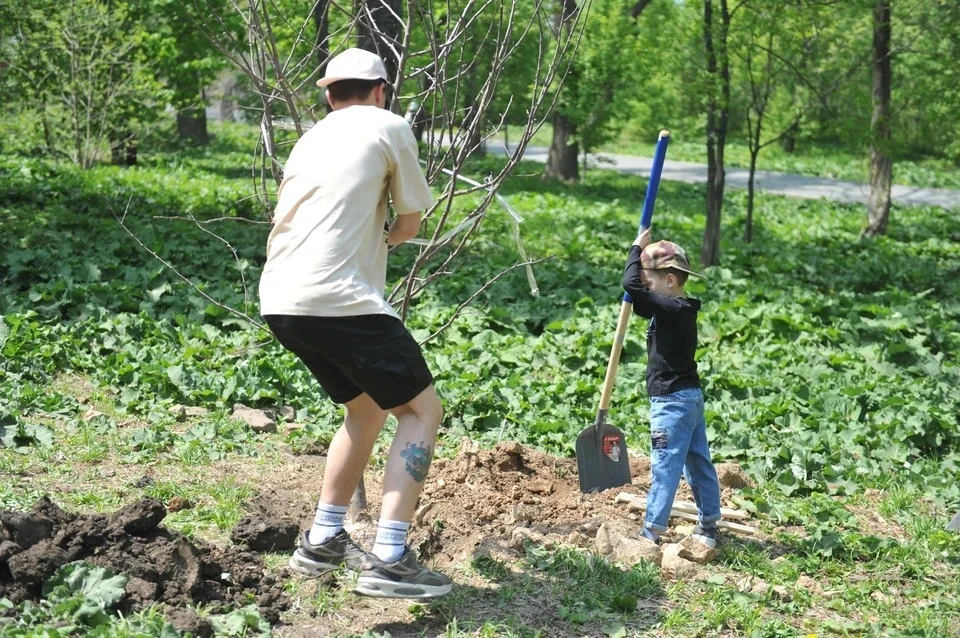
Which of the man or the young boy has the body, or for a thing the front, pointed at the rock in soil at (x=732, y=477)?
the man

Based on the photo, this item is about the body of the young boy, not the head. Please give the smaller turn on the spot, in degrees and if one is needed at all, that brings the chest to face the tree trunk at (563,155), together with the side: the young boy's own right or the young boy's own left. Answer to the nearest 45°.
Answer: approximately 90° to the young boy's own right

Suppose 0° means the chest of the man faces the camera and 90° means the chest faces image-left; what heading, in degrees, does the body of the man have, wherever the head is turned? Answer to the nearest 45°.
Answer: approximately 225°

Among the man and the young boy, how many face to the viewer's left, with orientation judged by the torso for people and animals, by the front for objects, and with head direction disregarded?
1

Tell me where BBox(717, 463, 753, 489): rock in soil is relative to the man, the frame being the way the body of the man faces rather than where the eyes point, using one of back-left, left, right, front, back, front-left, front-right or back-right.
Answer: front

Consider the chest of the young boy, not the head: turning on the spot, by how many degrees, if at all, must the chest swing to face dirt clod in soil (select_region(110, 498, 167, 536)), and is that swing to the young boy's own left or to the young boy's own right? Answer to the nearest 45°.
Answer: approximately 45° to the young boy's own left

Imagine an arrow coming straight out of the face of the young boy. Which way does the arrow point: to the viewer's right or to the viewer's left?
to the viewer's left

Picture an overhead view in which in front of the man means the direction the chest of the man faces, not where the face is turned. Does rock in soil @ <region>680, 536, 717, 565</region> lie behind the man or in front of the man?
in front

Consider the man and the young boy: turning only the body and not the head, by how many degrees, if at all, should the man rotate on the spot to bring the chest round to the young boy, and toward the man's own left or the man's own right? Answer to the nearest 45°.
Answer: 0° — they already face them

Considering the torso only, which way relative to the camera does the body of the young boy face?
to the viewer's left

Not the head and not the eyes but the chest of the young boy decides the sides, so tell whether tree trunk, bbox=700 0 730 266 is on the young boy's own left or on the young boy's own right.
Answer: on the young boy's own right

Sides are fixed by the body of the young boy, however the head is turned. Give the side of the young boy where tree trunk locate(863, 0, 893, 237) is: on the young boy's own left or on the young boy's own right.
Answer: on the young boy's own right

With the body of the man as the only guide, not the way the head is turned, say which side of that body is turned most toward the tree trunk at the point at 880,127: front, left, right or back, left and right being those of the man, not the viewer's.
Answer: front

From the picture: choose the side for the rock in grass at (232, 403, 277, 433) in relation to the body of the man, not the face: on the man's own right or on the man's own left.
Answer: on the man's own left

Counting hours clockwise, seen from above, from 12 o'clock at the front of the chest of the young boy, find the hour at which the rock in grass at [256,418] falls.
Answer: The rock in grass is roughly at 1 o'clock from the young boy.

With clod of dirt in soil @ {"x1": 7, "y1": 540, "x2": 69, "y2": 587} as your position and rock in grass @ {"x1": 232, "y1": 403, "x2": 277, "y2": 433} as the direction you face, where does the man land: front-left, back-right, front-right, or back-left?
front-right
